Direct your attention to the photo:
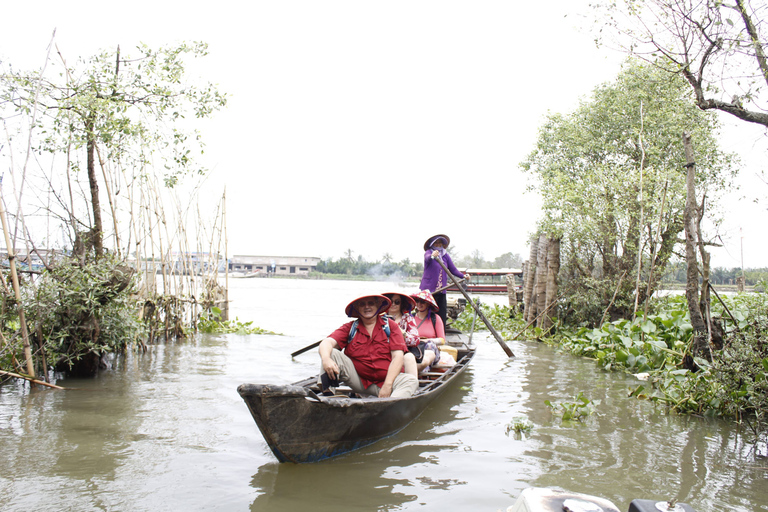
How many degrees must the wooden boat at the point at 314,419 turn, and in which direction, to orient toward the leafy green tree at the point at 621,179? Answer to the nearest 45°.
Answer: approximately 180°

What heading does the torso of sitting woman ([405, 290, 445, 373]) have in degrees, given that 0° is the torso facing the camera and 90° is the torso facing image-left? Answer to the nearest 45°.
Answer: approximately 45°

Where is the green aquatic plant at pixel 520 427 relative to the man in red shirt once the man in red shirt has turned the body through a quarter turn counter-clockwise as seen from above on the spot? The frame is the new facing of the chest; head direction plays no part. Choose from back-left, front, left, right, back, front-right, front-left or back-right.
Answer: front

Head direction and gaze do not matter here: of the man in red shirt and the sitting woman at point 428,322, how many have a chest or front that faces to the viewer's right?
0

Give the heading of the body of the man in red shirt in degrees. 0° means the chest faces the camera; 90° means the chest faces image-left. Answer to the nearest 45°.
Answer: approximately 0°

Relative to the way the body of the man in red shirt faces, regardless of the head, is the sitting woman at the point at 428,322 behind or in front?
behind
